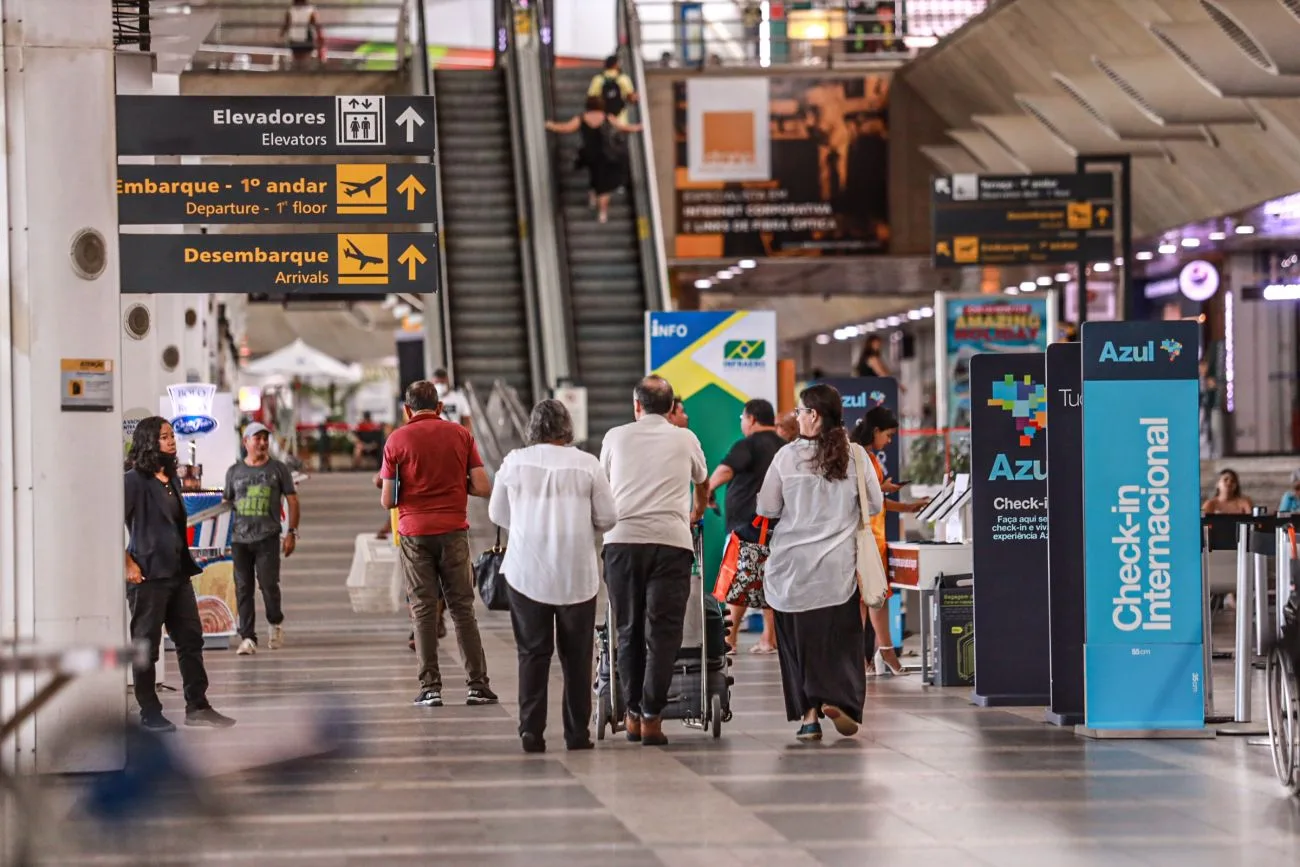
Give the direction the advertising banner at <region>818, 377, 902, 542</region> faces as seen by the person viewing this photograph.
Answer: facing the viewer

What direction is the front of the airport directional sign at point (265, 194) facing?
toward the camera

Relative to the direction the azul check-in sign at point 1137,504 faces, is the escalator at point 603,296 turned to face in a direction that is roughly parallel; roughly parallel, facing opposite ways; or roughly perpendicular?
roughly parallel

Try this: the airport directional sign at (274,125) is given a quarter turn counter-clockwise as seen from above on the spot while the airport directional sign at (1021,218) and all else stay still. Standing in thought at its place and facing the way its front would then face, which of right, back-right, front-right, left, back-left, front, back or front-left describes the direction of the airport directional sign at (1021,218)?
front-left

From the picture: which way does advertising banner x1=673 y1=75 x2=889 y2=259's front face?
toward the camera

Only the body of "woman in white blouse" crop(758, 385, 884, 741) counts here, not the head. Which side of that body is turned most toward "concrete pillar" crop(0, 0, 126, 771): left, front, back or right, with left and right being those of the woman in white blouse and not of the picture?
left

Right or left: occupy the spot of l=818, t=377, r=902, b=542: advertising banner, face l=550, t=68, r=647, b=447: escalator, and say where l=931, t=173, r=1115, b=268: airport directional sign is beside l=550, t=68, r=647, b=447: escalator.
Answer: right

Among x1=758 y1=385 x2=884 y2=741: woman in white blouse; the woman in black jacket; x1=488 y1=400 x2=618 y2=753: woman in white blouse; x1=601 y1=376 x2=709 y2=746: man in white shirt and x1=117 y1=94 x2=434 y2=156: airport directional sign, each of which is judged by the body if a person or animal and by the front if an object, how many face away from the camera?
3

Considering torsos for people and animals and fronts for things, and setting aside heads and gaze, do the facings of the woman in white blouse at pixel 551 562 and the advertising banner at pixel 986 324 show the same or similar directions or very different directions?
very different directions

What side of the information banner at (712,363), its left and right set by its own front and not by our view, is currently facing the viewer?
front

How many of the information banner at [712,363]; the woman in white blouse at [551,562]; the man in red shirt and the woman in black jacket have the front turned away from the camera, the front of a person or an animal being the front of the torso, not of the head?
2

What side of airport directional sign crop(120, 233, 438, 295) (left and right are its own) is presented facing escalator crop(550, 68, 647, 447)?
back

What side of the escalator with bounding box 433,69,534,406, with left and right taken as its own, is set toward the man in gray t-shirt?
front

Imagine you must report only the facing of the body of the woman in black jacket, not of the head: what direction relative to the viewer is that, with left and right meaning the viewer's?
facing the viewer and to the right of the viewer

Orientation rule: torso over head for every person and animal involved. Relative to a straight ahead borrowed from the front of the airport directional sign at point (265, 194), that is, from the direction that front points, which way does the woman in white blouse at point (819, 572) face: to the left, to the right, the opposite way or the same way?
the opposite way

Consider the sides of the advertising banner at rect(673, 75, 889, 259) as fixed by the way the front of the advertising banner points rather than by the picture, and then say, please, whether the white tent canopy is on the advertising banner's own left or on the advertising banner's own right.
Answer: on the advertising banner's own right

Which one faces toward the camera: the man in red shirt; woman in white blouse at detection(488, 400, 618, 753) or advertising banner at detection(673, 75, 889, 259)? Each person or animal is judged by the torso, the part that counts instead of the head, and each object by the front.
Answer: the advertising banner
